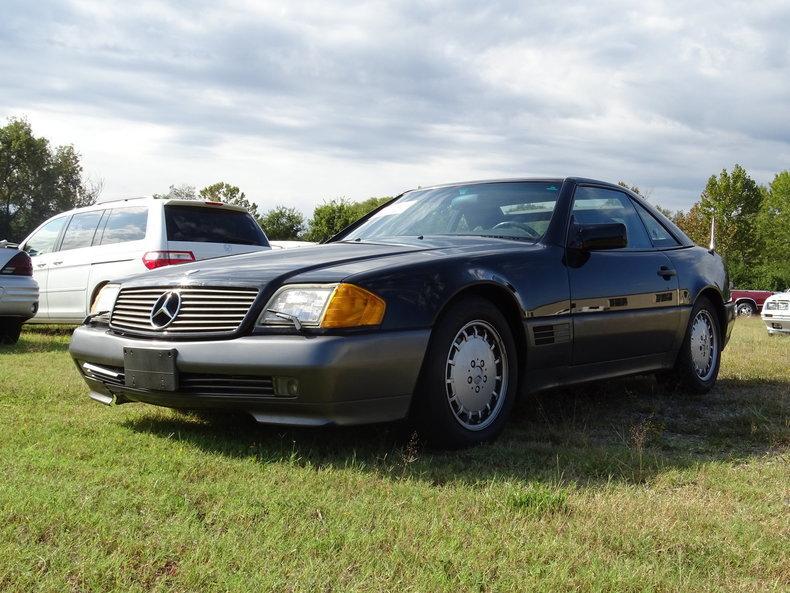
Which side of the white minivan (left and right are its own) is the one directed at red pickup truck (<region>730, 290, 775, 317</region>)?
right

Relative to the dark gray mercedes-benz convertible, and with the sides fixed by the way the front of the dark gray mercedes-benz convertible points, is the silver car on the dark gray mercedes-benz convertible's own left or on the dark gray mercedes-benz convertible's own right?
on the dark gray mercedes-benz convertible's own right

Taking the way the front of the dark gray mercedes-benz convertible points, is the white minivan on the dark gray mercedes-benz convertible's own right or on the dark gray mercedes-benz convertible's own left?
on the dark gray mercedes-benz convertible's own right

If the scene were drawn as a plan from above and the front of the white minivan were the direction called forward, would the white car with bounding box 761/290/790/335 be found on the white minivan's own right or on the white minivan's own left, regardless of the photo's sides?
on the white minivan's own right

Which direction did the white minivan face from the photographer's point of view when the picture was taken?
facing away from the viewer and to the left of the viewer

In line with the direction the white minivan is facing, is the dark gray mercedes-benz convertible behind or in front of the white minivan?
behind

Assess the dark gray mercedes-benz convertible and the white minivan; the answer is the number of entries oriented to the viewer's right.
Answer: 0
